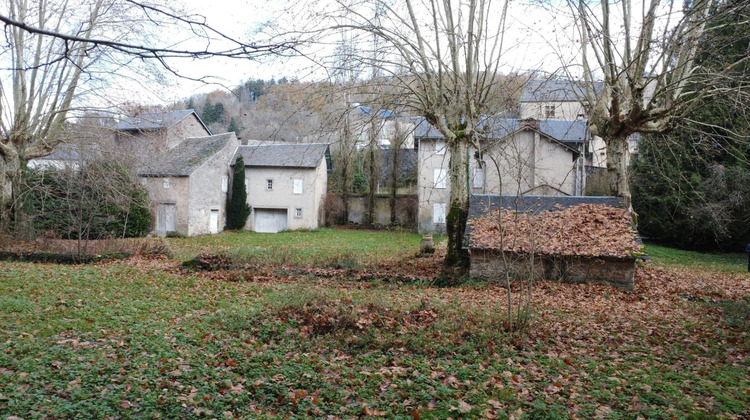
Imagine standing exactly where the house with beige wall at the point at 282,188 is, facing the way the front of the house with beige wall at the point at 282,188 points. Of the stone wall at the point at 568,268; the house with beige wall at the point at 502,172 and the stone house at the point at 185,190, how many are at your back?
0

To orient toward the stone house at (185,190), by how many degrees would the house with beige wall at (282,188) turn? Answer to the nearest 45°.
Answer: approximately 45° to its right

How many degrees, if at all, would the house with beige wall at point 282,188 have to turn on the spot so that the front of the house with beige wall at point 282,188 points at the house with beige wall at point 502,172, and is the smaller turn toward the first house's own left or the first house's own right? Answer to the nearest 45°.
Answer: approximately 45° to the first house's own left

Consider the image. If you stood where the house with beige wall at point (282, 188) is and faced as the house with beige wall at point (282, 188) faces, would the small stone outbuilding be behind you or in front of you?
in front

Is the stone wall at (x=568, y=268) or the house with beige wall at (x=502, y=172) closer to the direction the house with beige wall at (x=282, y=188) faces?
the stone wall

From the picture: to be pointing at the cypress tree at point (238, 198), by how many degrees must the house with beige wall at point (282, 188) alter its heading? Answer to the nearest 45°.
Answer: approximately 90° to its right

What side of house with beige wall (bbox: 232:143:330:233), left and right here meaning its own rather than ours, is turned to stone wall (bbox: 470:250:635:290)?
front

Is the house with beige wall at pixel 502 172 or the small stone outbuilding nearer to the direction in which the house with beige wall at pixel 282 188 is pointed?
the small stone outbuilding

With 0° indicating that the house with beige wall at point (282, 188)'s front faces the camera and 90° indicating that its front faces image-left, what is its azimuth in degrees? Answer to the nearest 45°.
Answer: approximately 0°

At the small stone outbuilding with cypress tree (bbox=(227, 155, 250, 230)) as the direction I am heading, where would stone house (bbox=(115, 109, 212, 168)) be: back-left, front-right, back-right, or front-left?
front-left
